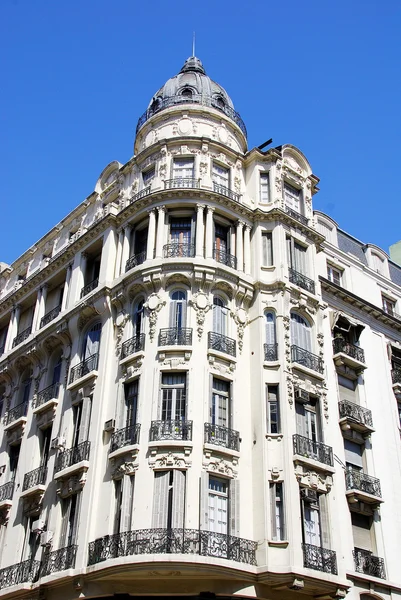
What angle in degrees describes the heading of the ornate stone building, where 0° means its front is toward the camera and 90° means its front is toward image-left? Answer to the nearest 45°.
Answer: approximately 0°
